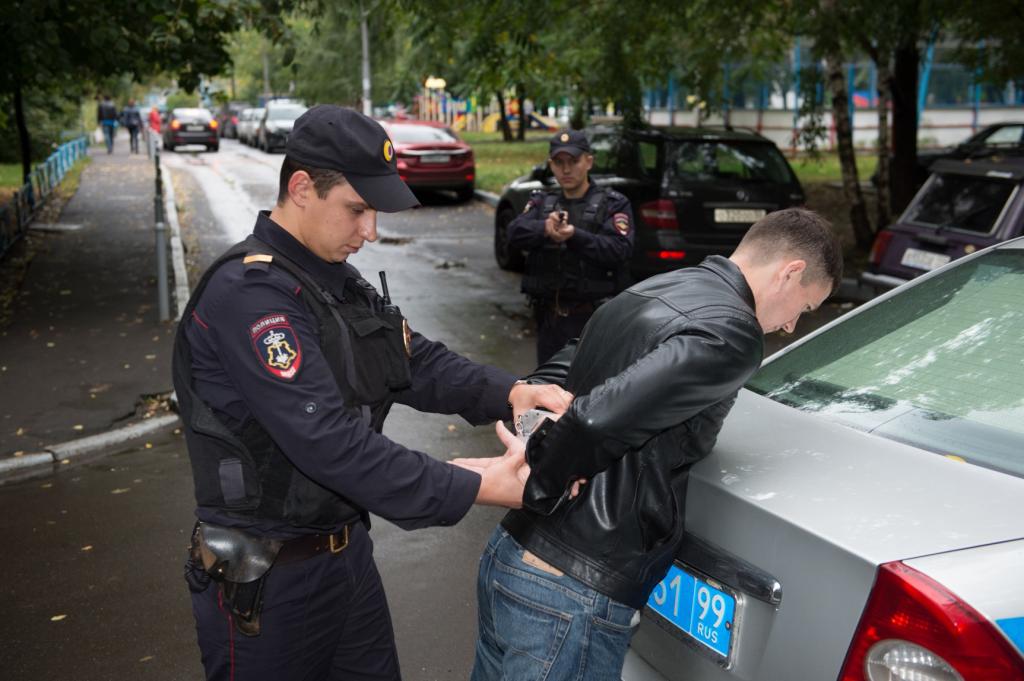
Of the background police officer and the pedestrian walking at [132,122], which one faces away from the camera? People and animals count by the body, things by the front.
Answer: the pedestrian walking

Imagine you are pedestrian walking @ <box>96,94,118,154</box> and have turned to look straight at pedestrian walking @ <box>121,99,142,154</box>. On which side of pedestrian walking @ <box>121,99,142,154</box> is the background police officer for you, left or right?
right

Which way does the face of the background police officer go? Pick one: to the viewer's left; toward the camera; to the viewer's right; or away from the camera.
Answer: toward the camera

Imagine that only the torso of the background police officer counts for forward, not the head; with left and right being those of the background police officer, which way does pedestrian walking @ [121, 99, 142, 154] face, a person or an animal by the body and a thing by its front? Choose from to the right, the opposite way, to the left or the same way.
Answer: the opposite way

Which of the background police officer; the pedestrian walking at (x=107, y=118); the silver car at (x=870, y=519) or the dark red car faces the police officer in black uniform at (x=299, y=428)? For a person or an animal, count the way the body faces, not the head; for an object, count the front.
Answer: the background police officer

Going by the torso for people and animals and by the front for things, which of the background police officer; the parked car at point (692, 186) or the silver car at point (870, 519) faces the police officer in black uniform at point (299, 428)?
the background police officer

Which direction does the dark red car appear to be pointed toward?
away from the camera

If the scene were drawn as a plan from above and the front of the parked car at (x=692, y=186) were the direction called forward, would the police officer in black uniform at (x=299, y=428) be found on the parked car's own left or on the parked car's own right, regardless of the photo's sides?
on the parked car's own left

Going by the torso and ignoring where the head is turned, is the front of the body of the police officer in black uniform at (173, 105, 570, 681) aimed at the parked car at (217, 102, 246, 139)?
no

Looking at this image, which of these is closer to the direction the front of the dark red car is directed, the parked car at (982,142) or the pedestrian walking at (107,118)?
the pedestrian walking

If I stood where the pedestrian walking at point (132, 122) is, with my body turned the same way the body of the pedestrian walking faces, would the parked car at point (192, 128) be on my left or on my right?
on my right

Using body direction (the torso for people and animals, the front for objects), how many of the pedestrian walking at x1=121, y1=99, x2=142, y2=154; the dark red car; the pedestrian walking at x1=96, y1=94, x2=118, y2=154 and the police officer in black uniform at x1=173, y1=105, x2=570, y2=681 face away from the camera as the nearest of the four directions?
3

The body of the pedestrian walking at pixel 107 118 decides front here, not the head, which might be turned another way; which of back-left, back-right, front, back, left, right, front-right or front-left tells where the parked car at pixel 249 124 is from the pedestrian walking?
front-right

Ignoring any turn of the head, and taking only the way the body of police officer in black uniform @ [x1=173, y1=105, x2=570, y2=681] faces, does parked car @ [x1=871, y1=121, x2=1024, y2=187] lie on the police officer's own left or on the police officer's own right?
on the police officer's own left

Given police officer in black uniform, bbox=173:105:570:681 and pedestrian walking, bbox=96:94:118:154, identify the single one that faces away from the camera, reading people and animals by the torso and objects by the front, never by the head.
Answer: the pedestrian walking

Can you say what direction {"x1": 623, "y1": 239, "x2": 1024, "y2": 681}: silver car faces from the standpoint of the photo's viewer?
facing away from the viewer and to the right of the viewer

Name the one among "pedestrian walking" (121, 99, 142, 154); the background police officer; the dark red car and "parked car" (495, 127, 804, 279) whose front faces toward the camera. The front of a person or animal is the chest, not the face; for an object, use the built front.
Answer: the background police officer

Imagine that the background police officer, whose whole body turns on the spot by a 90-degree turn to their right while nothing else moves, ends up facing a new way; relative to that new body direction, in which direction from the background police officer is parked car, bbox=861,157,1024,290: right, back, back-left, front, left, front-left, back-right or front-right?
back-right

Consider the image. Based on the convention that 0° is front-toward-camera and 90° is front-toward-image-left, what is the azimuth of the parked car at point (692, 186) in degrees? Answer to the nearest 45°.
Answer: approximately 135°

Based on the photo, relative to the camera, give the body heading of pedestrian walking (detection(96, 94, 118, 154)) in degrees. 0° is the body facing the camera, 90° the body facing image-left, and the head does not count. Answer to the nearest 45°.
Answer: approximately 180°
